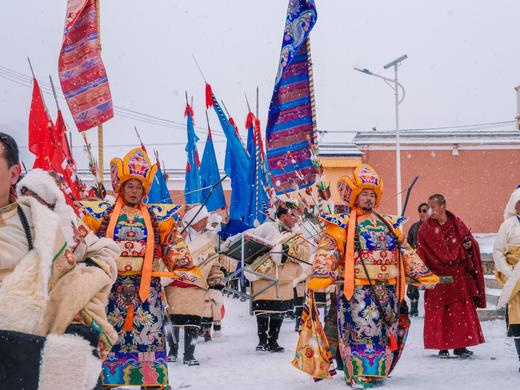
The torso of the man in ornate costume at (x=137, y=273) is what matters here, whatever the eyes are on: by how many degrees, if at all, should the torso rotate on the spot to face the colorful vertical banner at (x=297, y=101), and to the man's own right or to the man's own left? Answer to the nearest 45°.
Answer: approximately 135° to the man's own left

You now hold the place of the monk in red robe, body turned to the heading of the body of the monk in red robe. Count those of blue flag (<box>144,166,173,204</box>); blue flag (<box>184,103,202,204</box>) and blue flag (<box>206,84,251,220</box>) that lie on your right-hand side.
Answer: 3

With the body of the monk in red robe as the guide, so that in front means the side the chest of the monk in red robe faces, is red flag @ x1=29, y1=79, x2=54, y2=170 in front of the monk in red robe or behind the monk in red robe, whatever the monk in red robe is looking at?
in front

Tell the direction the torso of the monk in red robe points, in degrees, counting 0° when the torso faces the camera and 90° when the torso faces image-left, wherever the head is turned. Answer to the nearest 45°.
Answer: approximately 45°

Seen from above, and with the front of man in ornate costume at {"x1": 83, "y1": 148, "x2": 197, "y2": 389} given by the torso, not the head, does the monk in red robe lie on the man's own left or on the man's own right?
on the man's own left

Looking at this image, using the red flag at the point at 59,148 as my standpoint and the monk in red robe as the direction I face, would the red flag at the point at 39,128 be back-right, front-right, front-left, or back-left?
back-left

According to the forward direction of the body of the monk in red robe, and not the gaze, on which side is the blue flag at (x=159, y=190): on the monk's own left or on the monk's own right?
on the monk's own right

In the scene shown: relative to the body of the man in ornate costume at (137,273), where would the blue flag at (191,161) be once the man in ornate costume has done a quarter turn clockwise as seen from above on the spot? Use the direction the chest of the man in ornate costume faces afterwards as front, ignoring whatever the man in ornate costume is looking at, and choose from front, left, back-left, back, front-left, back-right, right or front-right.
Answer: right

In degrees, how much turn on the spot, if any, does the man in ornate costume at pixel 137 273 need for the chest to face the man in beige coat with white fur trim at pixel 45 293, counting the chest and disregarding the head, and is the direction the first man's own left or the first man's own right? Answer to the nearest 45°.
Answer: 0° — they already face them

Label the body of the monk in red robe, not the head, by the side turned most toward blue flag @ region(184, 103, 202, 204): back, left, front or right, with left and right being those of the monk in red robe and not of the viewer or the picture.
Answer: right

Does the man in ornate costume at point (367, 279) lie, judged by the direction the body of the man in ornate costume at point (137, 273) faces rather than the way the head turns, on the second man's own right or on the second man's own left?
on the second man's own left
